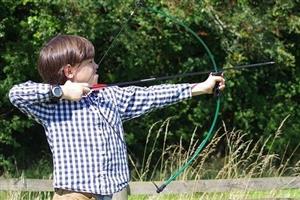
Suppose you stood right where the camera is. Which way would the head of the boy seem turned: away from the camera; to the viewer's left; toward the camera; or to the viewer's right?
to the viewer's right
